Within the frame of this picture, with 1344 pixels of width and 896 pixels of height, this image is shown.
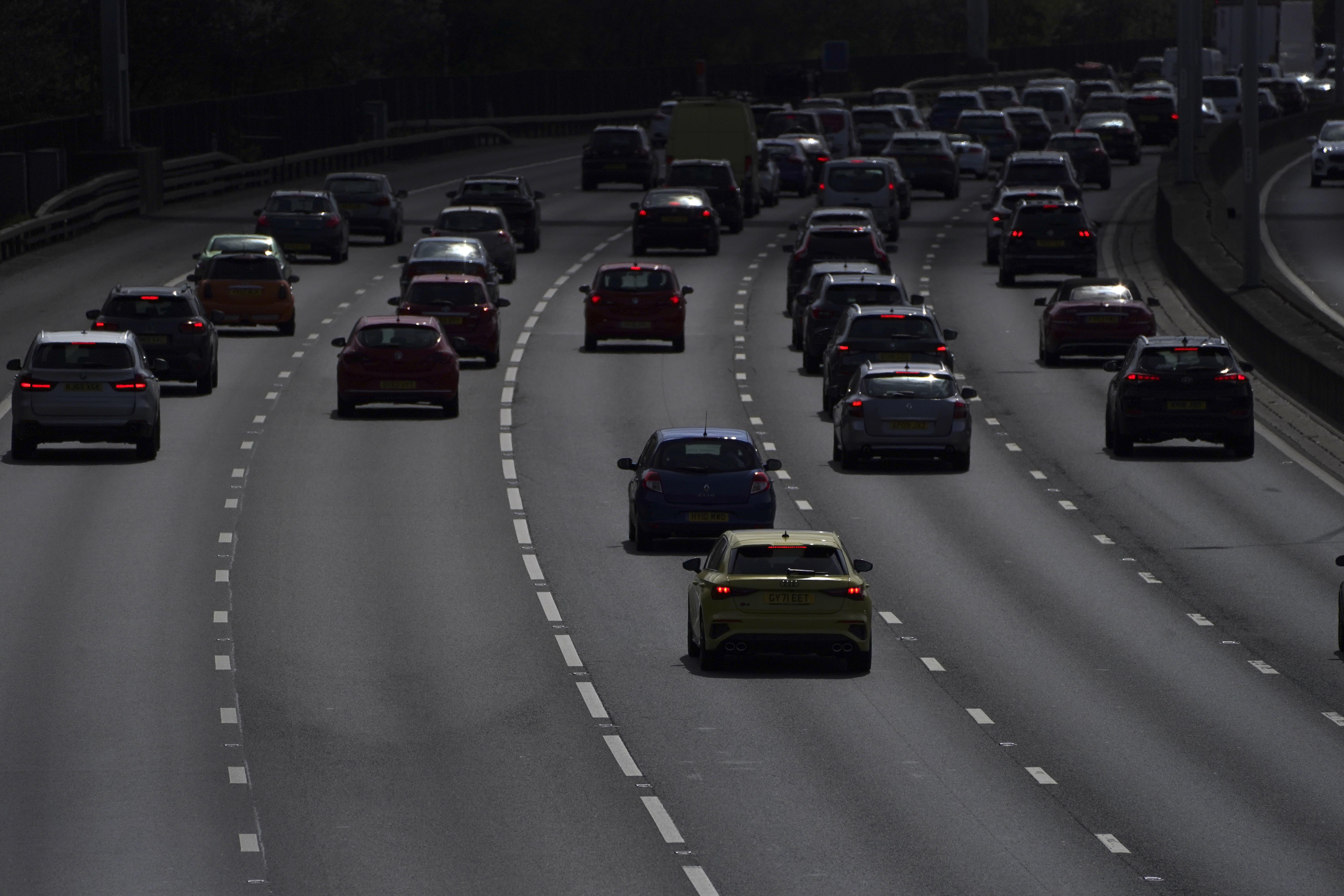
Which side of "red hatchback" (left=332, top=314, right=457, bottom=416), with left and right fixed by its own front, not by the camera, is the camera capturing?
back

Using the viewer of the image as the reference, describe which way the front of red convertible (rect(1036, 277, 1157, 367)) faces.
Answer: facing away from the viewer

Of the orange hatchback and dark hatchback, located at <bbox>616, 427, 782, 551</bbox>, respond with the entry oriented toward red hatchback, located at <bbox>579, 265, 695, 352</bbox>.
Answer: the dark hatchback

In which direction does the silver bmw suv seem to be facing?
away from the camera

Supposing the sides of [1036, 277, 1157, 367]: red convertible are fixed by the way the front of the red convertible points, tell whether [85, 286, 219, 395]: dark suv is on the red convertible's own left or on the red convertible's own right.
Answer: on the red convertible's own left

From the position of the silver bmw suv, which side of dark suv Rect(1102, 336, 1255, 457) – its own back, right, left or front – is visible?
left

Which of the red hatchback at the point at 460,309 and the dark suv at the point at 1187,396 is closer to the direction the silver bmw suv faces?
the red hatchback

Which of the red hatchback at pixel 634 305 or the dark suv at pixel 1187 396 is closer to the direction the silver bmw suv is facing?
the red hatchback

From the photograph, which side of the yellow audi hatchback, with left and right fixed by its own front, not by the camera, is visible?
back

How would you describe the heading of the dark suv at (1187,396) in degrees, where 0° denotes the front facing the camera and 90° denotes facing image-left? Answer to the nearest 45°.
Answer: approximately 180°
